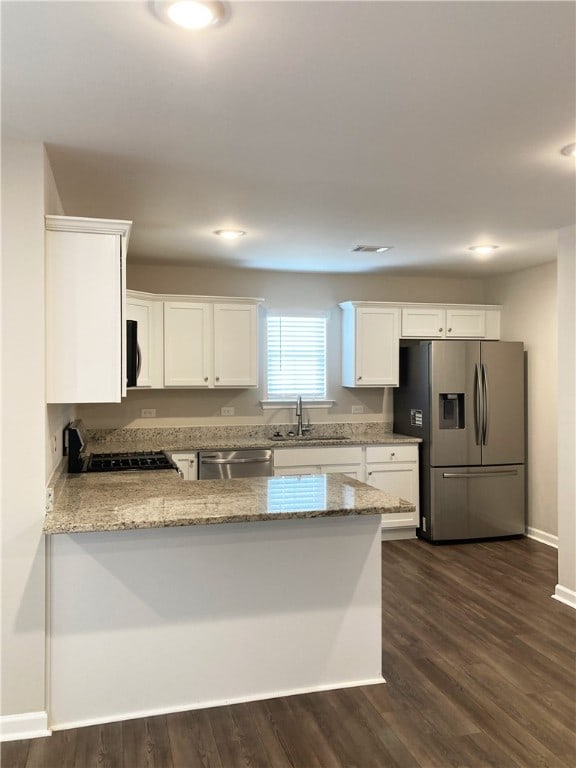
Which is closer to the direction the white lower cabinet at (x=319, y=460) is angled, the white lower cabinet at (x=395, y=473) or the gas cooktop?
the gas cooktop

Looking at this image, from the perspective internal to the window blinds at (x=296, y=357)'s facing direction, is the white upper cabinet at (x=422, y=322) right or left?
on its left

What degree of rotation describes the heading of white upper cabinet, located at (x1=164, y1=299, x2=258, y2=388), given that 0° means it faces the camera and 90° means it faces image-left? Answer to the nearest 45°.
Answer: approximately 0°

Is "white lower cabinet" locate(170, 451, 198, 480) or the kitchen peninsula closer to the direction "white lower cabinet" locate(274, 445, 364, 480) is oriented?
the kitchen peninsula

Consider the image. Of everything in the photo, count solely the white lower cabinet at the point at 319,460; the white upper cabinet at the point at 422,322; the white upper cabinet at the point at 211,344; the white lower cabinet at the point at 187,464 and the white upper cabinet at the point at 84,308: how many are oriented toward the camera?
4

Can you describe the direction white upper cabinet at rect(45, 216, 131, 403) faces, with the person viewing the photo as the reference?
facing to the right of the viewer

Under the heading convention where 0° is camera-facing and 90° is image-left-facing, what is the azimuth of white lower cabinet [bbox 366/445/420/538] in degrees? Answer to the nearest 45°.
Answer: approximately 0°

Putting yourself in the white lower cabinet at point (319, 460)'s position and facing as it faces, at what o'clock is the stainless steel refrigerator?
The stainless steel refrigerator is roughly at 9 o'clock from the white lower cabinet.

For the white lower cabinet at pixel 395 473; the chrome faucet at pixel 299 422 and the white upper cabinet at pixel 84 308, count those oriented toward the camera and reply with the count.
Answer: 2
